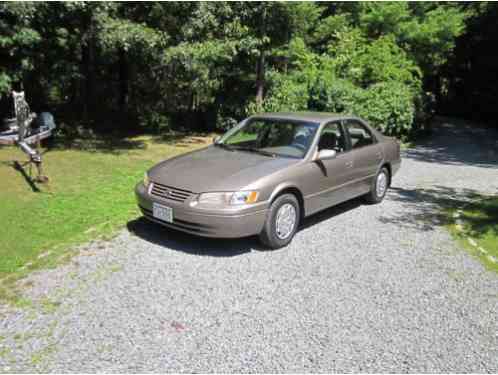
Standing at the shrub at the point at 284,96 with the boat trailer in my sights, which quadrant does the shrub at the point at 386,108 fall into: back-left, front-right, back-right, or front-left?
back-left

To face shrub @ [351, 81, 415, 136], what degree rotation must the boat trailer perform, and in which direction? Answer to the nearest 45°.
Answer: approximately 45° to its left

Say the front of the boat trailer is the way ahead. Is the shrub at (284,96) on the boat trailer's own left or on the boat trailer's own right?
on the boat trailer's own left

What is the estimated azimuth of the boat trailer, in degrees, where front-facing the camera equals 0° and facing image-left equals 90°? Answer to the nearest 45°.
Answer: approximately 315°
